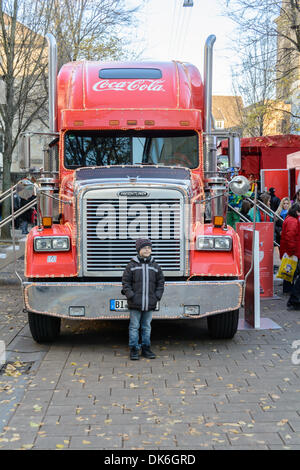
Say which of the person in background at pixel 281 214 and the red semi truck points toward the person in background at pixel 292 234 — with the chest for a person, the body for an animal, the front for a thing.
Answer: the person in background at pixel 281 214

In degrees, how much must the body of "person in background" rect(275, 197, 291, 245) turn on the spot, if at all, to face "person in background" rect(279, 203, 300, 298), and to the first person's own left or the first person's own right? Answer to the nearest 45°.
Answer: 0° — they already face them

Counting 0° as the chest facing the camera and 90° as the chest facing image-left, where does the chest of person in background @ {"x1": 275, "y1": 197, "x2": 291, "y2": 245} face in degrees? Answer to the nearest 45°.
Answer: approximately 0°

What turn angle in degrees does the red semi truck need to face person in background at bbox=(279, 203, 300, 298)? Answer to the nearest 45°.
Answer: approximately 135° to its left

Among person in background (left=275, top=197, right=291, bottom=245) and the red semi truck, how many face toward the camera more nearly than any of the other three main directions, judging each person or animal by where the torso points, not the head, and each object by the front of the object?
2
